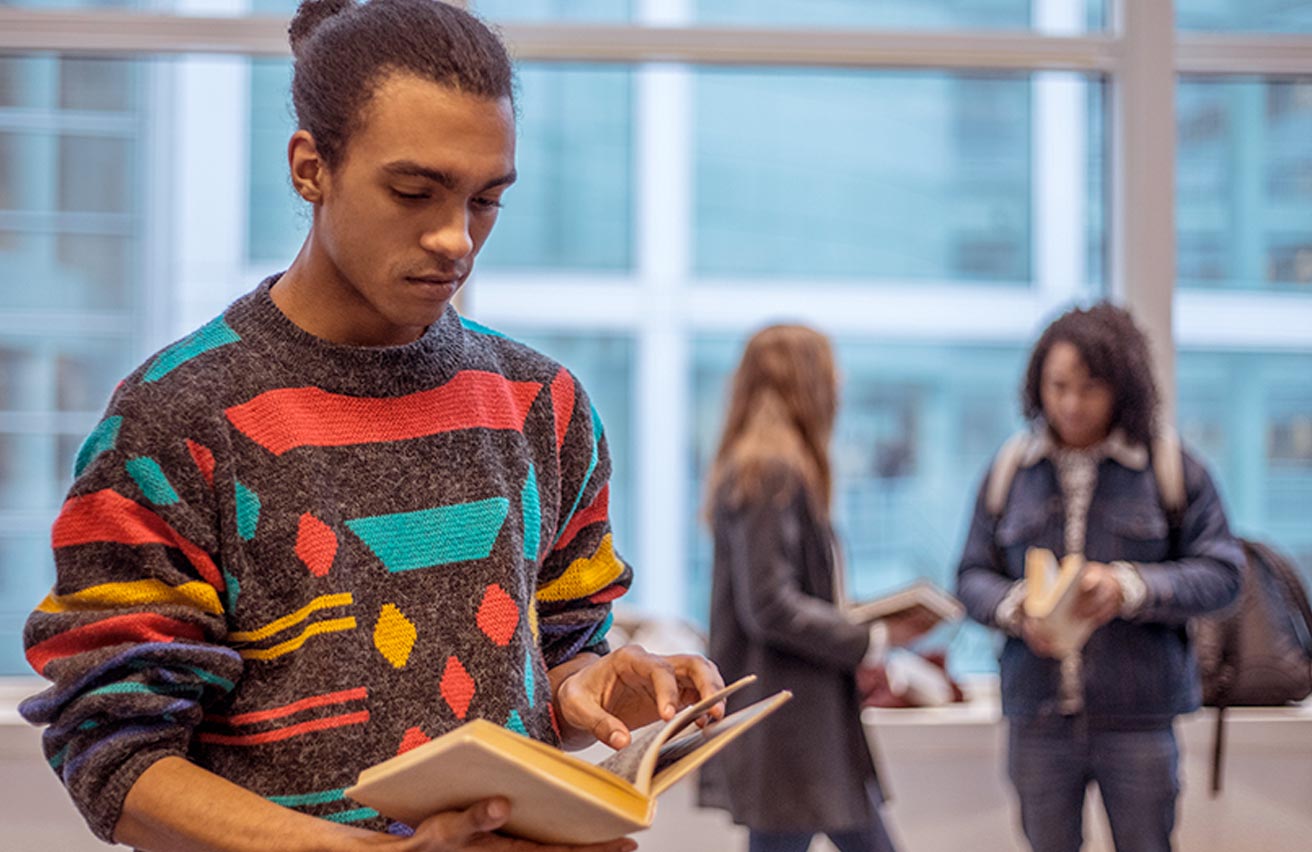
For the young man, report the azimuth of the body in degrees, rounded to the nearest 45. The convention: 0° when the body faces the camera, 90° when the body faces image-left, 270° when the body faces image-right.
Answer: approximately 315°

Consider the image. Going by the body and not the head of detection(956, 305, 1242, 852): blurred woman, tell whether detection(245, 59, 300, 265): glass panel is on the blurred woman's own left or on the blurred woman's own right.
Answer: on the blurred woman's own right

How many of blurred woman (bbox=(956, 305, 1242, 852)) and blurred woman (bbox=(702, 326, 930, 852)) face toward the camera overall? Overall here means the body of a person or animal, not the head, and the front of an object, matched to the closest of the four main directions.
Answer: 1

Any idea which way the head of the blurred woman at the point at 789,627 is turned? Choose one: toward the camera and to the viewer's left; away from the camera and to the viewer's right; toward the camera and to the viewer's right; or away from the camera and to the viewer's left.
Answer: away from the camera and to the viewer's right

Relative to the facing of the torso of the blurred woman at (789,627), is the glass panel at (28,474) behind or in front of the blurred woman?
behind

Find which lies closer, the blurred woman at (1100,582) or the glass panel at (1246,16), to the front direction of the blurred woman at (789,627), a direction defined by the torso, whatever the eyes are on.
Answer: the blurred woman

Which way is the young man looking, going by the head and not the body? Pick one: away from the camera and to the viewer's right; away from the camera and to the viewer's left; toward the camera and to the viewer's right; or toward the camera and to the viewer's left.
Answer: toward the camera and to the viewer's right

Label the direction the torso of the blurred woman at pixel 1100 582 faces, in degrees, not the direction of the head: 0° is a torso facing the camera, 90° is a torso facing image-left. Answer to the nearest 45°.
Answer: approximately 0°

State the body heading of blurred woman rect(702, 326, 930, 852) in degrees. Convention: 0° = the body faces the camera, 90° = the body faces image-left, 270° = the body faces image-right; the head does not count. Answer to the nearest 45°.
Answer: approximately 270°
